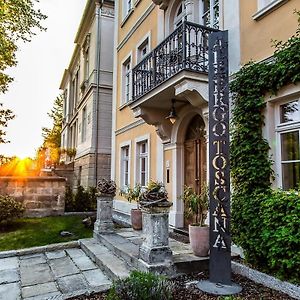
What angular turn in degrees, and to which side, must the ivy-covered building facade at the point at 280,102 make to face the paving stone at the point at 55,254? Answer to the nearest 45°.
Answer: approximately 45° to its right

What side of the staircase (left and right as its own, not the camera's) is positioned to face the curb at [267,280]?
left

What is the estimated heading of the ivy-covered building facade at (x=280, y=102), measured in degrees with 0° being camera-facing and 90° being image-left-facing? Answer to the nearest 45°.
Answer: approximately 45°

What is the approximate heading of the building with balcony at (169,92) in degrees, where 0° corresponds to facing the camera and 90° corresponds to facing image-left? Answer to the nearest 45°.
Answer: approximately 45°

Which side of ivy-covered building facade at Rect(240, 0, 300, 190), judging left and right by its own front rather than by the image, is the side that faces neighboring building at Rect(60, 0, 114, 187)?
right

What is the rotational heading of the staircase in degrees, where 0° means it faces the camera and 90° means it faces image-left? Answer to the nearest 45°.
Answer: approximately 45°

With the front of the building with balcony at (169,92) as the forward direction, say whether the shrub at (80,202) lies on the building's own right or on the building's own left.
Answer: on the building's own right
